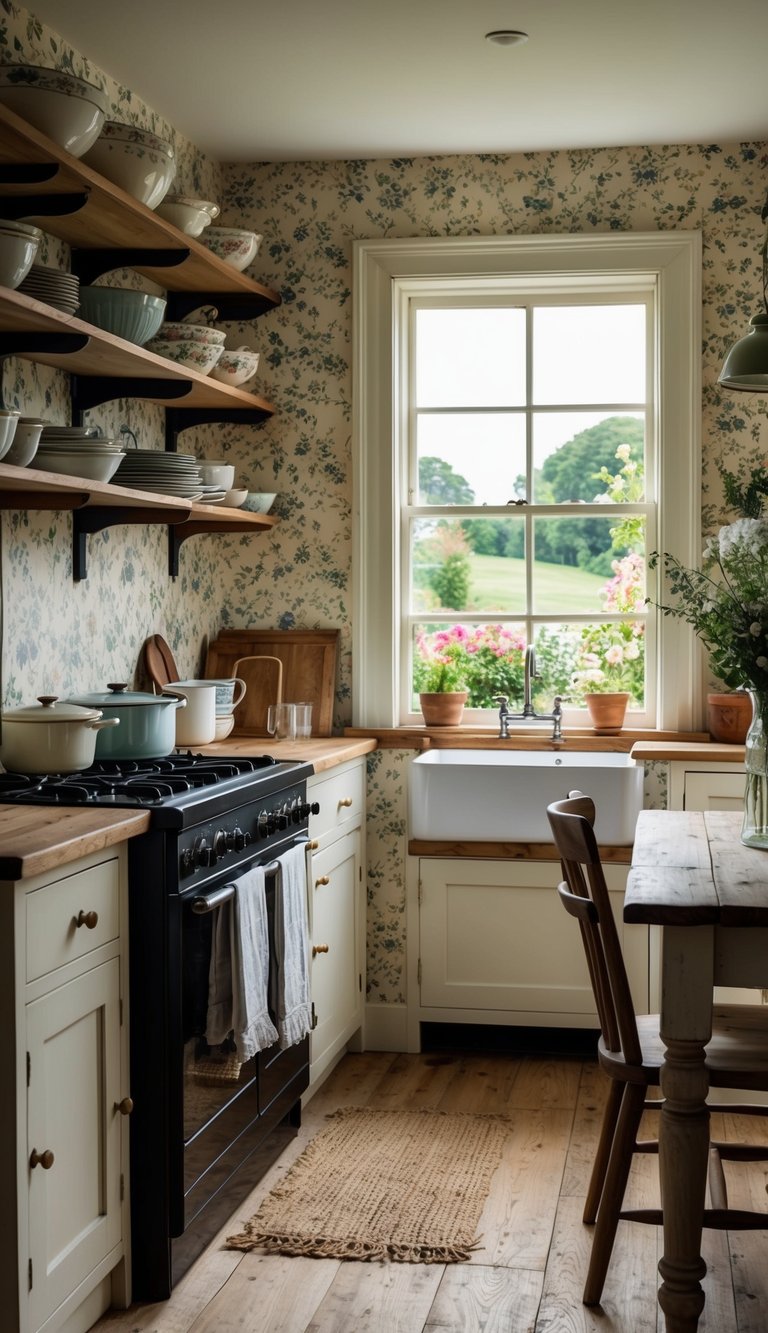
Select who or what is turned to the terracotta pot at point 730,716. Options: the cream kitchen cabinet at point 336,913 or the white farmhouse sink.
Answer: the cream kitchen cabinet

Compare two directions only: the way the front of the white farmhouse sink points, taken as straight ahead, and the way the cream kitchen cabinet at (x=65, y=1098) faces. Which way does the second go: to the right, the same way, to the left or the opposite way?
to the left

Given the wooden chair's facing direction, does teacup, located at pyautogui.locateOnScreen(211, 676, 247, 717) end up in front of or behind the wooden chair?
behind

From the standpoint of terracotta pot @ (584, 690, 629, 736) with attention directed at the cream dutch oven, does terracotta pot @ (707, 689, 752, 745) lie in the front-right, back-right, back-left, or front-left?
back-left

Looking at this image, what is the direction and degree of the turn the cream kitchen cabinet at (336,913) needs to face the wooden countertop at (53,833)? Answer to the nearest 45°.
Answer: approximately 90° to its right

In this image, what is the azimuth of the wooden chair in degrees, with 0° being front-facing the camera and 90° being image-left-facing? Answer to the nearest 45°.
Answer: approximately 270°

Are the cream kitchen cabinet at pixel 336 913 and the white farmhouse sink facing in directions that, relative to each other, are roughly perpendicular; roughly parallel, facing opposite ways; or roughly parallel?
roughly perpendicular

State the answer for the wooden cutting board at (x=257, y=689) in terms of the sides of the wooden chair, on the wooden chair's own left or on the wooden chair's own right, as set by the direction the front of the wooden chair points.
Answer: on the wooden chair's own left

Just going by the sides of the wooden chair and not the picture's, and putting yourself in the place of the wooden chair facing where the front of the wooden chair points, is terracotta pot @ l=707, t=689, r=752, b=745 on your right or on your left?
on your left

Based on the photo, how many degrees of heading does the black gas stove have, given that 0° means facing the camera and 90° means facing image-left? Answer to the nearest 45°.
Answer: approximately 315°

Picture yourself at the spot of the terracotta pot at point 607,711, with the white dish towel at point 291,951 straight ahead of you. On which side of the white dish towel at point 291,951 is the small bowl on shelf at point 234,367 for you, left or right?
right

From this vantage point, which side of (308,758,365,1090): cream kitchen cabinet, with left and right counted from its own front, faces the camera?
right
